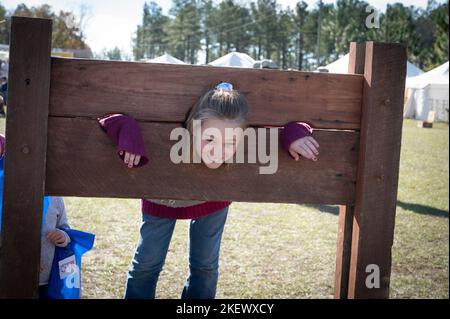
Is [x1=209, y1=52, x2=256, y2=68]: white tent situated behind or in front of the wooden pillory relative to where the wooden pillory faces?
behind

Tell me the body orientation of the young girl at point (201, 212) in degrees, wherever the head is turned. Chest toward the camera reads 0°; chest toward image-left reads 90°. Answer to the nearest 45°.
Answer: approximately 0°

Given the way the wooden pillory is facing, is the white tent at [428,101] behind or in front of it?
behind

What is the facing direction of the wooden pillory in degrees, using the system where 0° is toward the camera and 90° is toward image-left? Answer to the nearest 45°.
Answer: approximately 0°

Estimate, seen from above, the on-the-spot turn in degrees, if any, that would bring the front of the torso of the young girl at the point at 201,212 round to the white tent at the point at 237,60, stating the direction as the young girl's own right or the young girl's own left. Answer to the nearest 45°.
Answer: approximately 180°

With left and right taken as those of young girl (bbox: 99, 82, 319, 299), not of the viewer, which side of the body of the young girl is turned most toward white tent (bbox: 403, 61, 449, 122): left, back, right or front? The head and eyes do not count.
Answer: back
